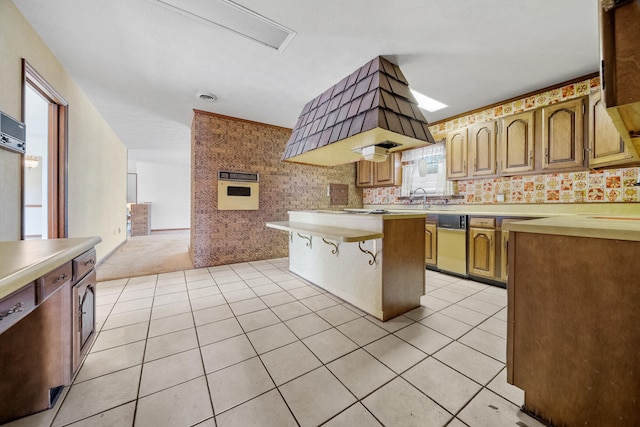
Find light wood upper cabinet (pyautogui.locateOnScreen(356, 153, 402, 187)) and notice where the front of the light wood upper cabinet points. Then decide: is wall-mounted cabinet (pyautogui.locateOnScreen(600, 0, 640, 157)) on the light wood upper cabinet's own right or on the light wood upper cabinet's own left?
on the light wood upper cabinet's own left

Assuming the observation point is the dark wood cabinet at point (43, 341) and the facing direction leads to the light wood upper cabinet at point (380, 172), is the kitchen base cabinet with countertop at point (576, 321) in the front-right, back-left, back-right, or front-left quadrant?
front-right

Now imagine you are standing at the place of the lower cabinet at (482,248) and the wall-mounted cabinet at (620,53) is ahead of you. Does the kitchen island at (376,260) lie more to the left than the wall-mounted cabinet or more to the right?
right

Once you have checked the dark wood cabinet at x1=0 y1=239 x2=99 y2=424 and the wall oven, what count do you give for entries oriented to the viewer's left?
0

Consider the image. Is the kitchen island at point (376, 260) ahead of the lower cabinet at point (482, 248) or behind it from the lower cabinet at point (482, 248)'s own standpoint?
ahead

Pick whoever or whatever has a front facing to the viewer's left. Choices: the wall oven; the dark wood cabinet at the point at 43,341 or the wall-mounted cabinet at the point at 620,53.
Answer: the wall-mounted cabinet

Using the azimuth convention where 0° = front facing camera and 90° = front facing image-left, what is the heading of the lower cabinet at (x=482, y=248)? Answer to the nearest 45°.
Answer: approximately 45°

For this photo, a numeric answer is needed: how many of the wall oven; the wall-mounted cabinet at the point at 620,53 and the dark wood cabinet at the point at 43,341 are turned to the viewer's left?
1

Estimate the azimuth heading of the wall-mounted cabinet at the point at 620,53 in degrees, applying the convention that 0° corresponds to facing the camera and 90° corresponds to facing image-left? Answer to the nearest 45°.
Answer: approximately 90°

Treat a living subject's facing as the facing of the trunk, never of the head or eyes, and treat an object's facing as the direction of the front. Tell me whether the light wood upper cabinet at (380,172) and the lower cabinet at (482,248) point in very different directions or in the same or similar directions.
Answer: same or similar directions

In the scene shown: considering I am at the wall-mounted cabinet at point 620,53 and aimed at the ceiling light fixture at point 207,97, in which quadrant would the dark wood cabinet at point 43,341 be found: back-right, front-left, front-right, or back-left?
front-left

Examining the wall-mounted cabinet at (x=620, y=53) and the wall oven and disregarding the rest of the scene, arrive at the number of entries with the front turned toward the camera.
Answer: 1

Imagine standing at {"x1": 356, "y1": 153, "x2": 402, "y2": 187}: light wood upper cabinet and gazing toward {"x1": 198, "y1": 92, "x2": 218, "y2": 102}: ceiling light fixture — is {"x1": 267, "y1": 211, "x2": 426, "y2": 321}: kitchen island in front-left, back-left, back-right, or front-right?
front-left

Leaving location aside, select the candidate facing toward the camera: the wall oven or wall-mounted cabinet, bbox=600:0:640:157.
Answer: the wall oven

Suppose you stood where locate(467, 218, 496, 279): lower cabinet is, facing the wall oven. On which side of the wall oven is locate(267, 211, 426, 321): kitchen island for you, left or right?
left

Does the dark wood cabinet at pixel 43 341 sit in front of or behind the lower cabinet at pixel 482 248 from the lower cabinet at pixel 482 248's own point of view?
in front
